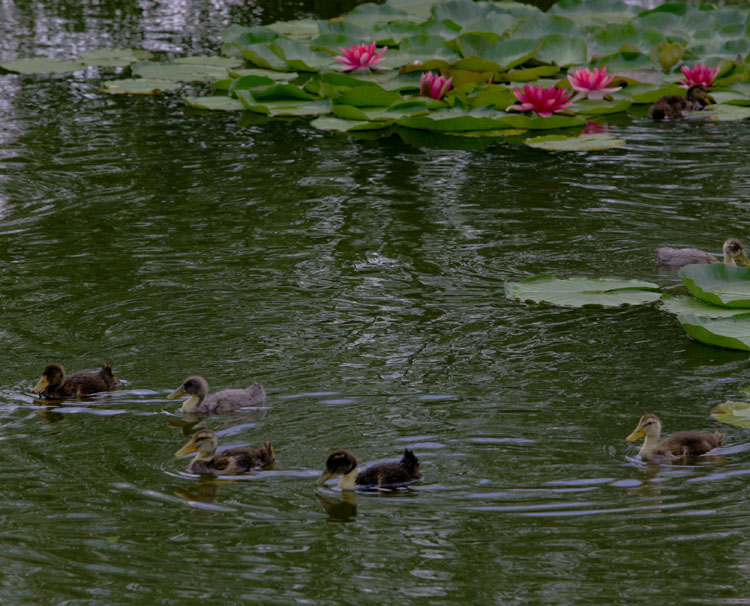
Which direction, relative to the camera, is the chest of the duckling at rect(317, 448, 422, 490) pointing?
to the viewer's left

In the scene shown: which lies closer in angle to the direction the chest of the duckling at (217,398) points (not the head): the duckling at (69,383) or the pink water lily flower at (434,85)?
the duckling

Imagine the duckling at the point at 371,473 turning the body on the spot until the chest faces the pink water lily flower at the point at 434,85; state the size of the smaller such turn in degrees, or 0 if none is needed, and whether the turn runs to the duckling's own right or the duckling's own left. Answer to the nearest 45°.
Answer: approximately 90° to the duckling's own right

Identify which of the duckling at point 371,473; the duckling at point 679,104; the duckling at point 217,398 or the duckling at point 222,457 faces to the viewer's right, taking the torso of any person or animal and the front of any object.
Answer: the duckling at point 679,104

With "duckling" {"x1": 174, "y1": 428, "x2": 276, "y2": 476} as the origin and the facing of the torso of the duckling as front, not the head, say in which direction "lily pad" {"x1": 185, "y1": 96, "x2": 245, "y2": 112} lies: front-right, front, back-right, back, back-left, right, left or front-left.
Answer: right

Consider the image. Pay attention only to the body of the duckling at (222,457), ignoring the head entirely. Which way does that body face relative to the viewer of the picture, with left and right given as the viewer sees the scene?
facing to the left of the viewer

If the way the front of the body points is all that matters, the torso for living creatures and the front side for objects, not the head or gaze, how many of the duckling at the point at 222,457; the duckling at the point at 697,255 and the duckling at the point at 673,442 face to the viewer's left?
2

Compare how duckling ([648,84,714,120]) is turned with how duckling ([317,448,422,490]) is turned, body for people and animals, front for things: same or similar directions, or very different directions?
very different directions

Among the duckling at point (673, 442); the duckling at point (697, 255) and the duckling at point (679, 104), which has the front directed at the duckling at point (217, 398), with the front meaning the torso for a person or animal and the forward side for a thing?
the duckling at point (673, 442)

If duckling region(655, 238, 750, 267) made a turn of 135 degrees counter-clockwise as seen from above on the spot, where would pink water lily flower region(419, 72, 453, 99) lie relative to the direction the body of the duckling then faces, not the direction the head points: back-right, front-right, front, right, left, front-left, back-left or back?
front

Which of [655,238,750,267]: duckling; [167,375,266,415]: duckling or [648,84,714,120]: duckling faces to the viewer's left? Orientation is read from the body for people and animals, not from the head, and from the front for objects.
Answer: [167,375,266,415]: duckling

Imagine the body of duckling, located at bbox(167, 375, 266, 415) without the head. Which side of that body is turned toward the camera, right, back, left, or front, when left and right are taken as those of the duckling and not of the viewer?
left

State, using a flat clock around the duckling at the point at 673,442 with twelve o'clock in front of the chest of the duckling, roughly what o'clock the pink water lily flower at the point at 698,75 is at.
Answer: The pink water lily flower is roughly at 3 o'clock from the duckling.
